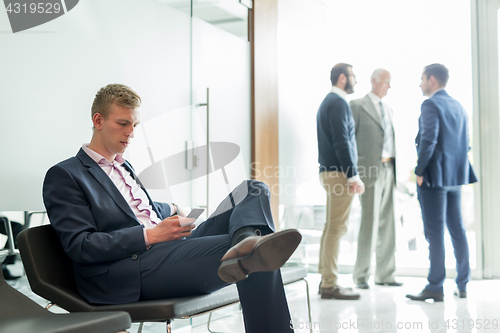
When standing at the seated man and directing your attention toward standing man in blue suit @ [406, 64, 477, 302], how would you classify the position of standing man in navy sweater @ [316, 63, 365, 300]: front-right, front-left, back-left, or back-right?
front-left

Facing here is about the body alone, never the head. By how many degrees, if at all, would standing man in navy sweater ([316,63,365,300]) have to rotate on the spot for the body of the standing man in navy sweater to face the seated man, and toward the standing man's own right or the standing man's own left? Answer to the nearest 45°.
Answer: approximately 90° to the standing man's own right

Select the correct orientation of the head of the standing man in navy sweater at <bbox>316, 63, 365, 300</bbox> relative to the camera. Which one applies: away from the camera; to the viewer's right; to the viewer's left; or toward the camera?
to the viewer's right

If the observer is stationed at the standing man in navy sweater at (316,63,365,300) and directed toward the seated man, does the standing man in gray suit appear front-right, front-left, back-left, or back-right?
back-left

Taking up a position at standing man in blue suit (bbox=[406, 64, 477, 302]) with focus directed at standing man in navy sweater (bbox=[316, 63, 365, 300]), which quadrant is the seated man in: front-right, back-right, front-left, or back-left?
front-left

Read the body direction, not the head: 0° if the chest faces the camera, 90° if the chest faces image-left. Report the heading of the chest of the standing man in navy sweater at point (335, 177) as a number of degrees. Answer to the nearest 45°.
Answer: approximately 270°

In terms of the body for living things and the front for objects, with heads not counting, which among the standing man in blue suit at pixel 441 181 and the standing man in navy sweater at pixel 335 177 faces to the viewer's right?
the standing man in navy sweater at pixel 335 177

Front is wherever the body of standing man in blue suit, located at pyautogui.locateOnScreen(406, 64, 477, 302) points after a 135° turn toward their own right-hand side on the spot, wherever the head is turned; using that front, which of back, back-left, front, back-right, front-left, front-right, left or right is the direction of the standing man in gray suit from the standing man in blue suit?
back-left

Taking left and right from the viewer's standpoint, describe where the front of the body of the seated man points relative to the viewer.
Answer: facing the viewer and to the right of the viewer

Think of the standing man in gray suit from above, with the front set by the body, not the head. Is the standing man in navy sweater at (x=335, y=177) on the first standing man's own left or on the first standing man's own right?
on the first standing man's own right

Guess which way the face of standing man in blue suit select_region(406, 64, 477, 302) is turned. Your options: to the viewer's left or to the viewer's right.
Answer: to the viewer's left

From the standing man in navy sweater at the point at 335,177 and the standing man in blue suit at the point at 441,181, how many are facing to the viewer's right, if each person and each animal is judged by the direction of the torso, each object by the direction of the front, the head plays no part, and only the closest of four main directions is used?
1

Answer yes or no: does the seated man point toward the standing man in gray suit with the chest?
no

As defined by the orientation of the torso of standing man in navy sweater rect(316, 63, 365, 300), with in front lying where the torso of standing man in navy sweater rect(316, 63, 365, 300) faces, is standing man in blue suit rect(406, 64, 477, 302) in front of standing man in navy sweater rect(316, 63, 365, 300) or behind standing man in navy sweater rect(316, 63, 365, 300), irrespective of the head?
in front

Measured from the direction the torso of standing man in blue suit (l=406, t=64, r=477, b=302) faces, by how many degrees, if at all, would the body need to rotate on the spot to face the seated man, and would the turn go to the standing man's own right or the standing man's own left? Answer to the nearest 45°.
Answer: approximately 135° to the standing man's own left
